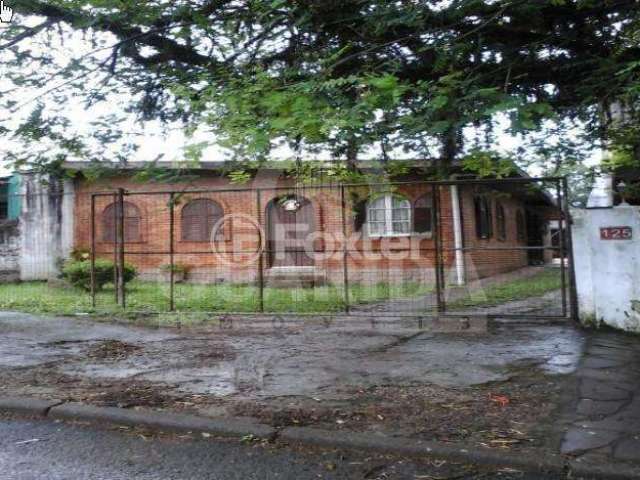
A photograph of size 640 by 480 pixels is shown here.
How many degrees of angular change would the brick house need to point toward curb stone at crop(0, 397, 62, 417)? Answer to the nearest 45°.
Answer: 0° — it already faces it

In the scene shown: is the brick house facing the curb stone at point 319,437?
yes

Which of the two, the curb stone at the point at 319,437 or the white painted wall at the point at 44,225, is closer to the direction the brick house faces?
the curb stone

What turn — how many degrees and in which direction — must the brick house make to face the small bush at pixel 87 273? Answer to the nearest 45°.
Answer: approximately 90° to its right

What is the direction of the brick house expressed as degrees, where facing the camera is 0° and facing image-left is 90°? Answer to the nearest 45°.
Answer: approximately 0°

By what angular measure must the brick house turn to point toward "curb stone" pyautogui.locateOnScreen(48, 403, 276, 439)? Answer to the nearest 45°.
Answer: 0° — it already faces it

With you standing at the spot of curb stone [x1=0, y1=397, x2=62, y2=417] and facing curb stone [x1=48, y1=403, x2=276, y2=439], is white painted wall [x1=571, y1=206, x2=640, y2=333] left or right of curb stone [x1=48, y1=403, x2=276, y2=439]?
left

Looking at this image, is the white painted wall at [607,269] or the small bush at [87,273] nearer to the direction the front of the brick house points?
the white painted wall

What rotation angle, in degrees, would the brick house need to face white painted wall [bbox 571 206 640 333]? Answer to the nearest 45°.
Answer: approximately 45° to its left
